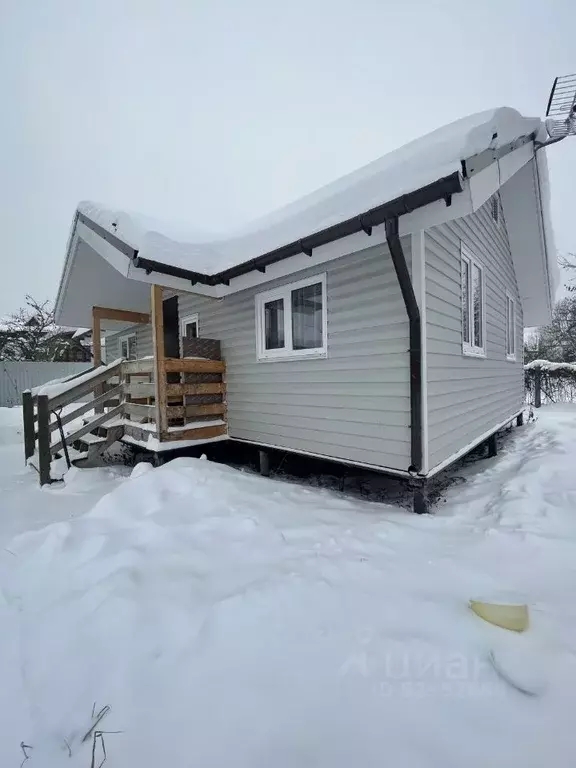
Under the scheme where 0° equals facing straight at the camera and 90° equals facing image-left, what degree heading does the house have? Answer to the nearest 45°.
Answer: approximately 45°

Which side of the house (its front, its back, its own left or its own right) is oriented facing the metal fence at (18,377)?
right

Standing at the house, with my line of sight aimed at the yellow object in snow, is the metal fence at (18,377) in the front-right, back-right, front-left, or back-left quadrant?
back-right

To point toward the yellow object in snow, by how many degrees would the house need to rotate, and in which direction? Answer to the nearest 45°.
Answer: approximately 45° to its left
